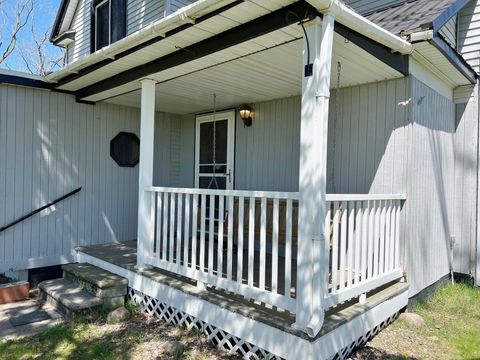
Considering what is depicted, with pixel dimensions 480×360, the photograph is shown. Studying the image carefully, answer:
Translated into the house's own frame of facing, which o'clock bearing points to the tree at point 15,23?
The tree is roughly at 3 o'clock from the house.

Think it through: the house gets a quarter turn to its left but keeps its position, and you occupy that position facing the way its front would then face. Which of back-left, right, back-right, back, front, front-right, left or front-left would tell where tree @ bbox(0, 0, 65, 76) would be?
back
